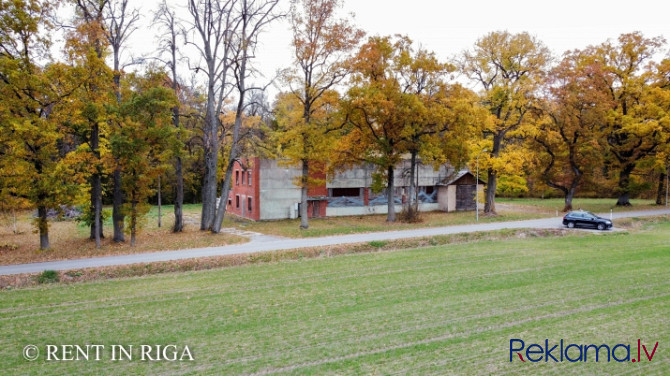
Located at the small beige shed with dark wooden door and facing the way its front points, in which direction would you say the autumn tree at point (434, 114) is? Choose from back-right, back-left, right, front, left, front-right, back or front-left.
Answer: front-right

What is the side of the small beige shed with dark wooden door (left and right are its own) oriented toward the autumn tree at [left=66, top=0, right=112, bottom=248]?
right

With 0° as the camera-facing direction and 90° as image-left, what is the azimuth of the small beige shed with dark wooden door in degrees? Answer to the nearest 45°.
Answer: approximately 315°

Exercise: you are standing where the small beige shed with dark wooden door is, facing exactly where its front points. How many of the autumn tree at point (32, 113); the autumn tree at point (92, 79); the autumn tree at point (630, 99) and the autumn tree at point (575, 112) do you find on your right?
2

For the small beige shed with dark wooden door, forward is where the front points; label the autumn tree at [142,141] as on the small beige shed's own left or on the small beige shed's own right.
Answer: on the small beige shed's own right

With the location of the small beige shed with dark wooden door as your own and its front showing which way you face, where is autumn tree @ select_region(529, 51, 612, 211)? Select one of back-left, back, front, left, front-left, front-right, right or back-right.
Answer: front-left

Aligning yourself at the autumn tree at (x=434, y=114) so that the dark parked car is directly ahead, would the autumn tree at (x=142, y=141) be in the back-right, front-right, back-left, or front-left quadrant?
back-right

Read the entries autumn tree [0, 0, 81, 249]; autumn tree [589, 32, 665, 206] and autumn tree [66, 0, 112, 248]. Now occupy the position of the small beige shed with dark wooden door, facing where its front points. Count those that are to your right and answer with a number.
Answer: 2

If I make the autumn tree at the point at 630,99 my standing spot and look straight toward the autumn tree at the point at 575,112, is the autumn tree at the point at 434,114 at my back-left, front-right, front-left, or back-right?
front-left

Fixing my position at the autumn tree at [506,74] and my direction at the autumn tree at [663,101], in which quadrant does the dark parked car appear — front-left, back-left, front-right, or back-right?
front-right

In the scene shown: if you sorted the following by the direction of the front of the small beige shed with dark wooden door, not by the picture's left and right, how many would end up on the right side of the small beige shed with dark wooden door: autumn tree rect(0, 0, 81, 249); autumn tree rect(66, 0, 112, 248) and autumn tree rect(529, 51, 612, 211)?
2

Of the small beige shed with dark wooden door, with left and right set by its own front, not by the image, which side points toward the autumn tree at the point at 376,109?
right
